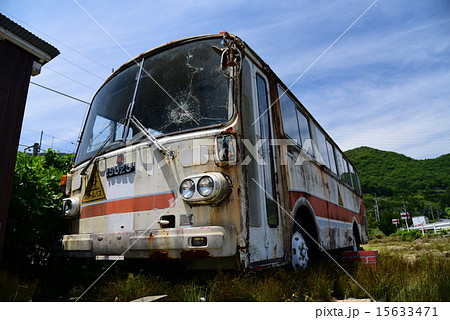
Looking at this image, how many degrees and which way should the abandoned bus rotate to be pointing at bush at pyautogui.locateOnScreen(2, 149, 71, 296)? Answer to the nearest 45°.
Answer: approximately 45° to its right

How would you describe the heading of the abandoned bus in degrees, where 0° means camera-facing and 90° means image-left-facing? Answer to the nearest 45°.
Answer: approximately 45°
